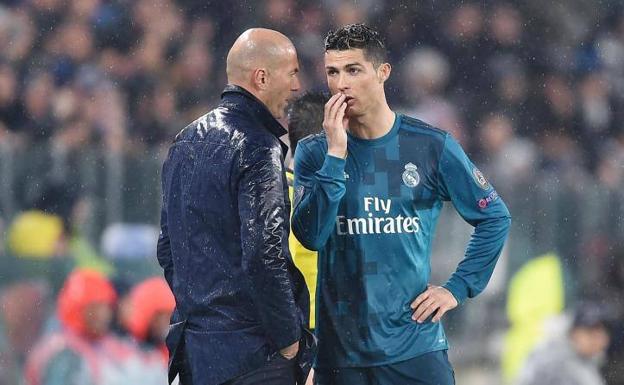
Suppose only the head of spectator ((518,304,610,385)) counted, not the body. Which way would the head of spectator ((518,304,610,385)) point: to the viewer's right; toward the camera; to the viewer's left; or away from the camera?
toward the camera

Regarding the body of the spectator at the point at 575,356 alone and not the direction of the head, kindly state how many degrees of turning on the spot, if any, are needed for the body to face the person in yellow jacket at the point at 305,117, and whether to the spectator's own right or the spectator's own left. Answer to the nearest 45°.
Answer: approximately 45° to the spectator's own right

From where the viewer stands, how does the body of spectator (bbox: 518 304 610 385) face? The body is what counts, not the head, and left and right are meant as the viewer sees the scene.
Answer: facing the viewer and to the right of the viewer

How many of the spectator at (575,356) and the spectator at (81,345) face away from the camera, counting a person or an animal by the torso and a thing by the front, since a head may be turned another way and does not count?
0

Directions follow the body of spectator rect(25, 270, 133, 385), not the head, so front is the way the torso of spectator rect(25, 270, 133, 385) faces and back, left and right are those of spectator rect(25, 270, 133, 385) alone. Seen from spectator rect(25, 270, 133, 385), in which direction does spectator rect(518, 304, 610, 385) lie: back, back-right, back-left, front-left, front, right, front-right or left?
front-left

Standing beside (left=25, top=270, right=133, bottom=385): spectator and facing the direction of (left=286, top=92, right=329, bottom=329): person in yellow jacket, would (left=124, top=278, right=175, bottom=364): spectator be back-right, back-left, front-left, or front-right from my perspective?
front-left

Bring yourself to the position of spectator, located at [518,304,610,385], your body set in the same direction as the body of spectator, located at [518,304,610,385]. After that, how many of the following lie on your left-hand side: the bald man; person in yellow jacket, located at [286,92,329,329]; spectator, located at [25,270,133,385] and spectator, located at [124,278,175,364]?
0

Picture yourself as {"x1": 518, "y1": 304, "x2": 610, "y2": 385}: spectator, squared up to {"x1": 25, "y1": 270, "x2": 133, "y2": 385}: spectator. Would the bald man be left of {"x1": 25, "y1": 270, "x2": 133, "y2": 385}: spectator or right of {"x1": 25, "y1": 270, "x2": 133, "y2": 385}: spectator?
left

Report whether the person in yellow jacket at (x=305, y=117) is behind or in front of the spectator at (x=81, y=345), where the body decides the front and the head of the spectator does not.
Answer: in front

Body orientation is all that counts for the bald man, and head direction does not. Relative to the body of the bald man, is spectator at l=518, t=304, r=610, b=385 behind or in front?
in front

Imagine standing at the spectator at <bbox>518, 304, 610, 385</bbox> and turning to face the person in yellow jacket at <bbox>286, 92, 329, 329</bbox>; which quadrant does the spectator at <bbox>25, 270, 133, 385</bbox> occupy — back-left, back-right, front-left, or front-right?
front-right

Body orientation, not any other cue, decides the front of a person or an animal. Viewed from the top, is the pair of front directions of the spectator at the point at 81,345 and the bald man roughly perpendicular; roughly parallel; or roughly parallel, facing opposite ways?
roughly perpendicular

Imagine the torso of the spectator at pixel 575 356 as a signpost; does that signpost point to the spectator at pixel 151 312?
no

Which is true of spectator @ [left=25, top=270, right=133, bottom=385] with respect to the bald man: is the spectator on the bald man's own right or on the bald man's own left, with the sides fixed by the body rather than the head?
on the bald man's own left

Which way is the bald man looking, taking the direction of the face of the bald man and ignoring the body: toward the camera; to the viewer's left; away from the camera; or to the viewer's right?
to the viewer's right

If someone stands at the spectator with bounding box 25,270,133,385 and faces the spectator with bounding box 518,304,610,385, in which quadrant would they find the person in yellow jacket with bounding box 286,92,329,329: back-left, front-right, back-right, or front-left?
front-right

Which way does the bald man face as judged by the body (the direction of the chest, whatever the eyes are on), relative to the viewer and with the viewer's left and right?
facing away from the viewer and to the right of the viewer
